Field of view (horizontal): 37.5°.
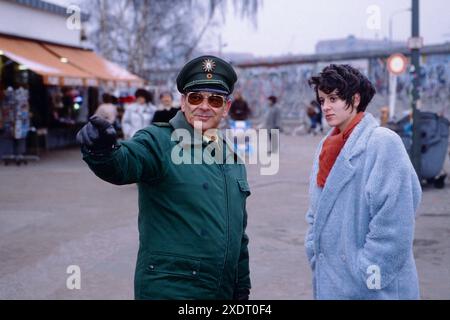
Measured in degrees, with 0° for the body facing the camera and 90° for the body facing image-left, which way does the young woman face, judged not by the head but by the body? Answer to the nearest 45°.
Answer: approximately 45°

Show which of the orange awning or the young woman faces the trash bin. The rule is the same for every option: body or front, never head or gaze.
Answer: the orange awning

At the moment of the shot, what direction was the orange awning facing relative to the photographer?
facing the viewer and to the right of the viewer

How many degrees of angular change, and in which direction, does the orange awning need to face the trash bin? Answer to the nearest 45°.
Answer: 0° — it already faces it

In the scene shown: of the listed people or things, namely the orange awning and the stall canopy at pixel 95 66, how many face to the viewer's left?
0

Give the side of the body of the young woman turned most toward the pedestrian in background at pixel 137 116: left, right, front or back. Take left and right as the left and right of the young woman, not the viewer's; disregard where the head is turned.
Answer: right

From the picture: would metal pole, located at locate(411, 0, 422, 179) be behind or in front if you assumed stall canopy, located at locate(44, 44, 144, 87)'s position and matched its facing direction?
in front

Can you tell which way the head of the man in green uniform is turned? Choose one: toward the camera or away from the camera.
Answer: toward the camera

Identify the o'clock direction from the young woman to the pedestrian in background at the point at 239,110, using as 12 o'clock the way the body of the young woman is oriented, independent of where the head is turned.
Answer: The pedestrian in background is roughly at 4 o'clock from the young woman.

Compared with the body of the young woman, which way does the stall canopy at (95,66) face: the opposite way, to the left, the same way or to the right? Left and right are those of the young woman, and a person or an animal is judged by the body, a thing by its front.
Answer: to the left

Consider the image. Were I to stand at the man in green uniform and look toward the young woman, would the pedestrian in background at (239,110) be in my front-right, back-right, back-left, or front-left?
front-left

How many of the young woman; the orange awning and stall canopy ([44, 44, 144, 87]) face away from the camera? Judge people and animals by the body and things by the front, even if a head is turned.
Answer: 0

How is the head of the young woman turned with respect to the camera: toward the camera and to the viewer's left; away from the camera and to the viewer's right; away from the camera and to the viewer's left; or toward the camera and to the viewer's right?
toward the camera and to the viewer's left
